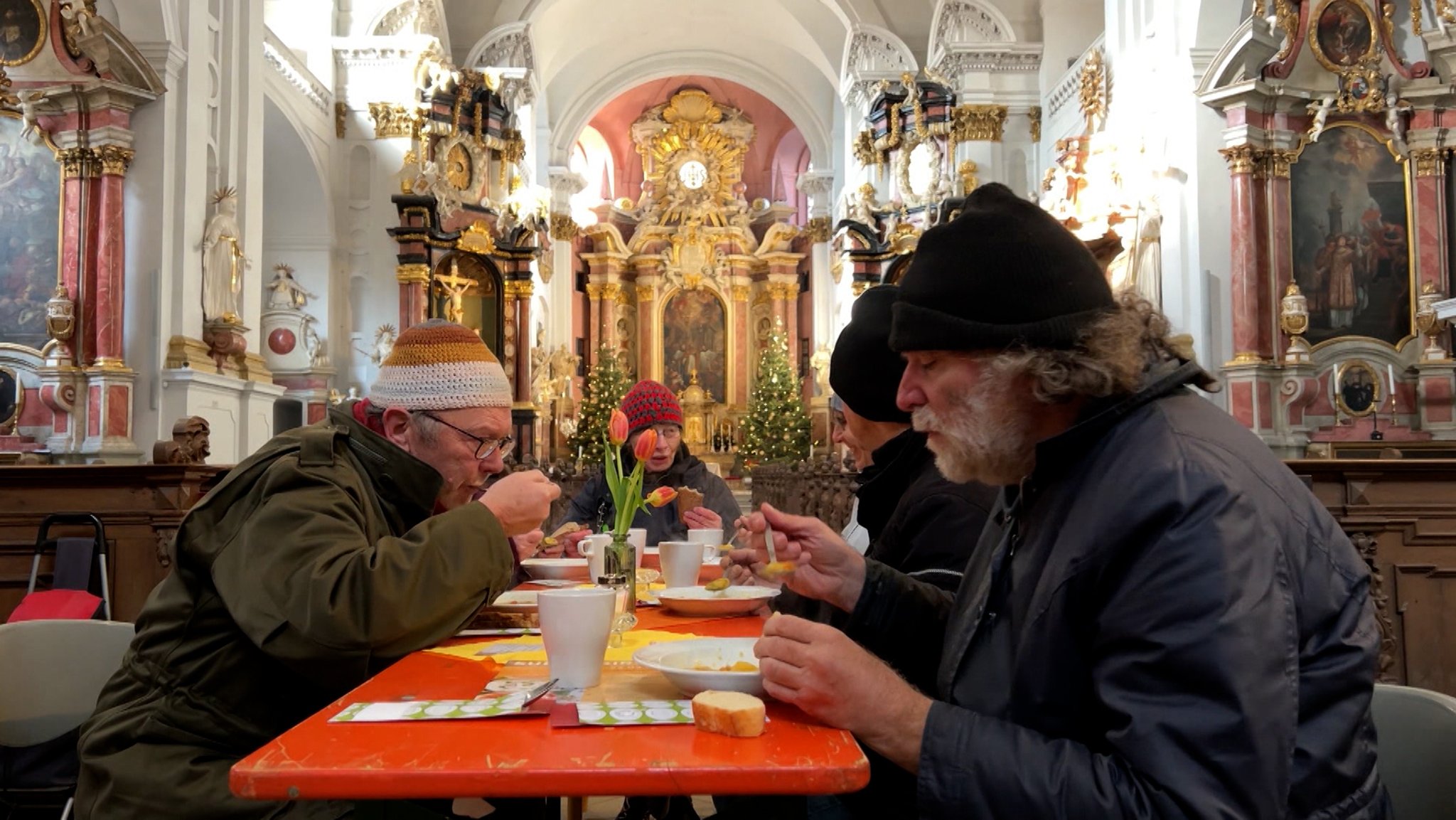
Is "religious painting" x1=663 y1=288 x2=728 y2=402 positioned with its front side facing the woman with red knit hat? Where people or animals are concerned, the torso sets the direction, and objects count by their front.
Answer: yes

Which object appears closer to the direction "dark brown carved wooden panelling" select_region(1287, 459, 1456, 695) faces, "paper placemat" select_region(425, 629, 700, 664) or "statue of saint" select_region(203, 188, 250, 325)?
the paper placemat

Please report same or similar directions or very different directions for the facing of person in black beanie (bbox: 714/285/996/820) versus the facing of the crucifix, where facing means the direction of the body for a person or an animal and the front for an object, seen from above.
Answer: very different directions

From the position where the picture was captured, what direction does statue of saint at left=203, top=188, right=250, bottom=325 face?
facing the viewer and to the right of the viewer

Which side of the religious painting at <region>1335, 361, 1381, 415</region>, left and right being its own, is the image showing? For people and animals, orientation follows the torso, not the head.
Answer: front

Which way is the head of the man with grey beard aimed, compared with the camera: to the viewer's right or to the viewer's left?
to the viewer's left

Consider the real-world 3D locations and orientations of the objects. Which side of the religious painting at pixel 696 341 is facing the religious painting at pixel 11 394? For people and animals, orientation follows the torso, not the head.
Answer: front

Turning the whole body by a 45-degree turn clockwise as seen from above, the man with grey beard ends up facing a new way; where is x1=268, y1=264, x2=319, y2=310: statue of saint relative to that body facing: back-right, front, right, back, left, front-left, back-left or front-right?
front

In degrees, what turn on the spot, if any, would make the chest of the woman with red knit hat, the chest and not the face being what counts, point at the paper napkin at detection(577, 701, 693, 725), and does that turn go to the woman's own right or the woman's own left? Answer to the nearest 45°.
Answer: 0° — they already face it
